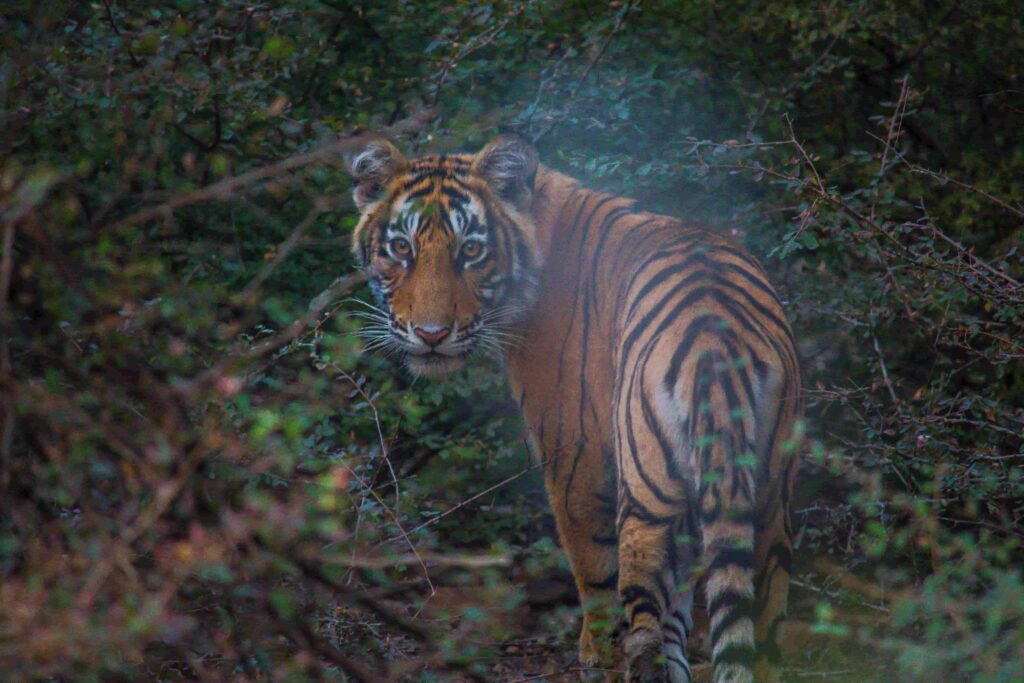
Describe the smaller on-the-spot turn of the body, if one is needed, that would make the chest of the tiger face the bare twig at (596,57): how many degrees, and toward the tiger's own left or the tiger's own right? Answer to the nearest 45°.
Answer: approximately 45° to the tiger's own right

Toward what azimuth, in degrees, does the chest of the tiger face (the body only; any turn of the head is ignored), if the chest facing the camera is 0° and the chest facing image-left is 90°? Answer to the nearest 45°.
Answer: approximately 135°
